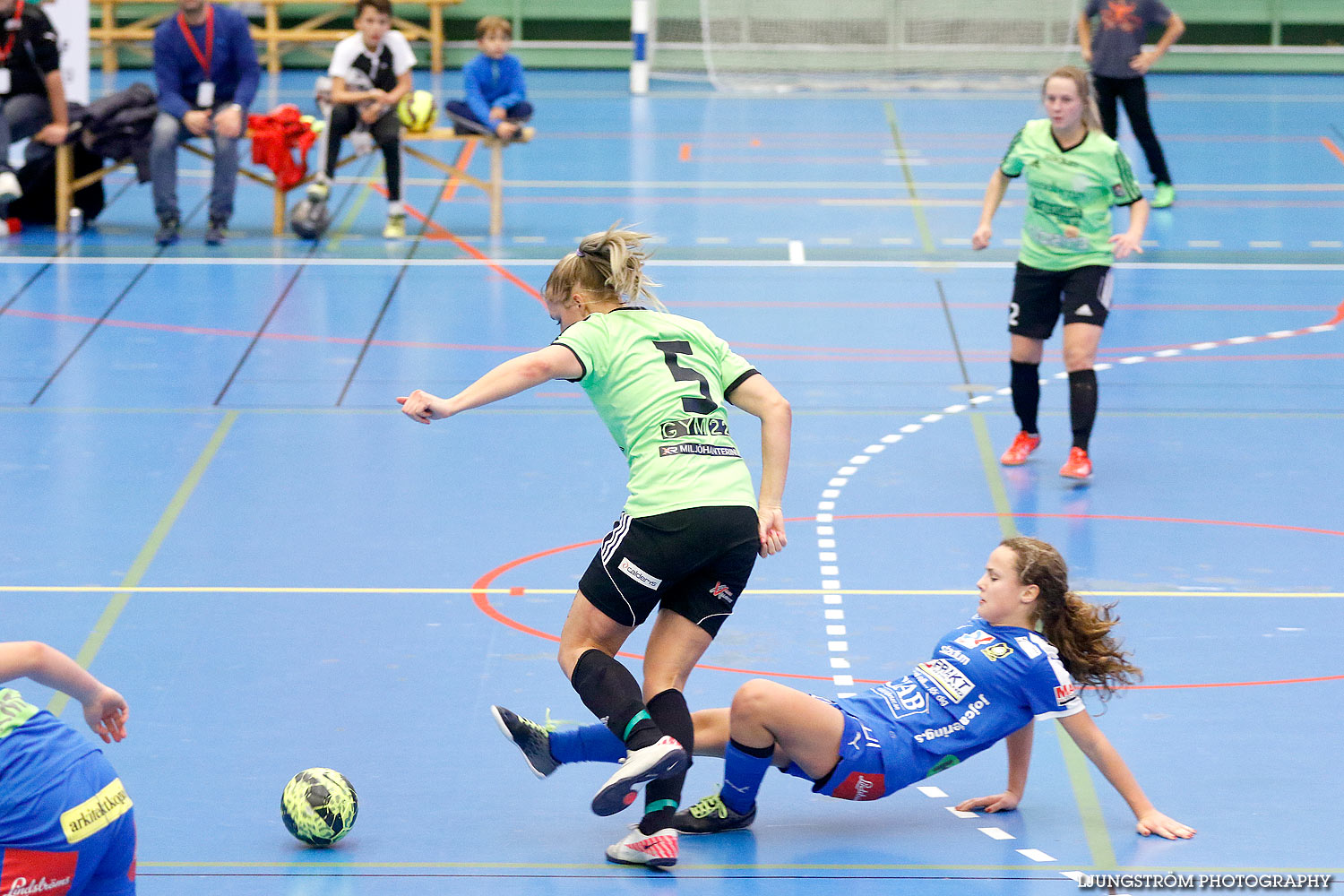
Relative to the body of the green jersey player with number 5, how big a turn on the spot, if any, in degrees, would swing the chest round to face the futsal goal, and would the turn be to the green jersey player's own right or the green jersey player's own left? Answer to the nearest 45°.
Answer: approximately 45° to the green jersey player's own right

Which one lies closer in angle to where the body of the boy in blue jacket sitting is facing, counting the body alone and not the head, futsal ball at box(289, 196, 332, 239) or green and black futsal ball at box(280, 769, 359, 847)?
the green and black futsal ball

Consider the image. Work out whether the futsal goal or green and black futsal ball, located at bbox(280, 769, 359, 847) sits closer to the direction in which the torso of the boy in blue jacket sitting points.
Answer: the green and black futsal ball

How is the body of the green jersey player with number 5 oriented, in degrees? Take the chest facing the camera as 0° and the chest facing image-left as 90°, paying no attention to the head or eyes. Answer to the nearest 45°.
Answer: approximately 135°

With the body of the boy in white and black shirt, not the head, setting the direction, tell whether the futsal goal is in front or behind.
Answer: behind

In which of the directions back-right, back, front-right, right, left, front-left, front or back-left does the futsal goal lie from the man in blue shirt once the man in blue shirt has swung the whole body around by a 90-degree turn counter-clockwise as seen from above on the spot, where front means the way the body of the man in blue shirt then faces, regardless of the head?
front-left

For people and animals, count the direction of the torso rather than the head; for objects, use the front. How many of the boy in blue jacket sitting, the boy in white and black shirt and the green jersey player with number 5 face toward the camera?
2

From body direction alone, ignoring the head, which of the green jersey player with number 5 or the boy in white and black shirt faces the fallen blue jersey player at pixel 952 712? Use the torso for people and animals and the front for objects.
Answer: the boy in white and black shirt
